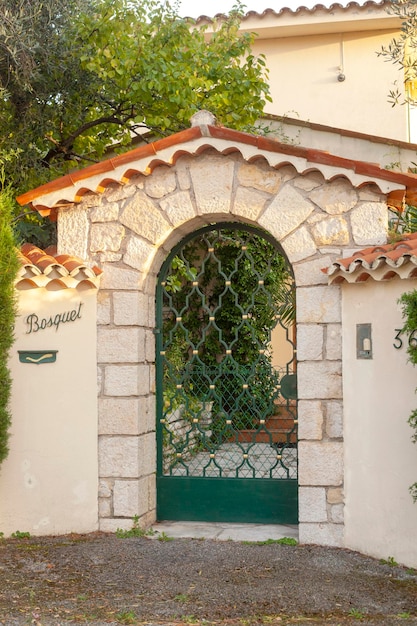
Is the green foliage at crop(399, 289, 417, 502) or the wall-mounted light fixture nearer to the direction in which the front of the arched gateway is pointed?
the green foliage

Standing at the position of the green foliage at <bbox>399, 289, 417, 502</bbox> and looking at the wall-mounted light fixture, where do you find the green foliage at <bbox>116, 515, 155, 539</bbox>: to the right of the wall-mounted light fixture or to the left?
left

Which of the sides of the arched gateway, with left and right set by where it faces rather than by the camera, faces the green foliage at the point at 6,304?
right

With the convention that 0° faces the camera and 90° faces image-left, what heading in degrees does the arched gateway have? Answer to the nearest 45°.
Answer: approximately 0°

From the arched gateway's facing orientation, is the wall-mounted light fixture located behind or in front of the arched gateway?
behind

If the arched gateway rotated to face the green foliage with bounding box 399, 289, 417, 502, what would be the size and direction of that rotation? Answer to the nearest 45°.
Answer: approximately 45° to its left
